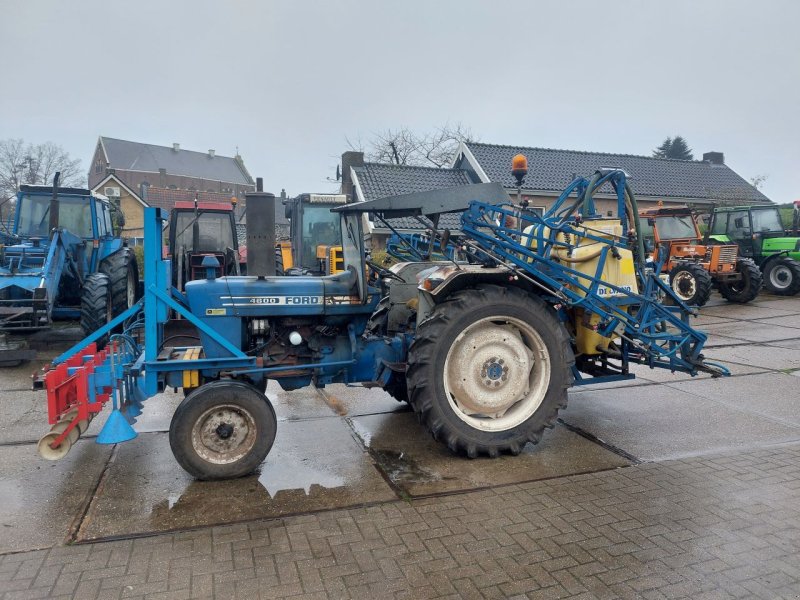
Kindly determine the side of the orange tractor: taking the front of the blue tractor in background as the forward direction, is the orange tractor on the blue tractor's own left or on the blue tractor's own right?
on the blue tractor's own left

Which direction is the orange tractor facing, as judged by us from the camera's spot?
facing the viewer and to the right of the viewer

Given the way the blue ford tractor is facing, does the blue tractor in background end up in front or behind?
in front

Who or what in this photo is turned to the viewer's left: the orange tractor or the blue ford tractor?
the blue ford tractor

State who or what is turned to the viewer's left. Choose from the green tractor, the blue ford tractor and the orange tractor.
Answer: the blue ford tractor

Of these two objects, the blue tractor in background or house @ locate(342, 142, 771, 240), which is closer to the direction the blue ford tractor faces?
the blue tractor in background

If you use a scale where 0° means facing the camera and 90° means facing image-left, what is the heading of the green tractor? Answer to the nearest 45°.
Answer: approximately 315°

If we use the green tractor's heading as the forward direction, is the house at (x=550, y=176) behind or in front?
behind

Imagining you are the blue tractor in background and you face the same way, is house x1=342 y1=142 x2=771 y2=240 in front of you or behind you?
behind

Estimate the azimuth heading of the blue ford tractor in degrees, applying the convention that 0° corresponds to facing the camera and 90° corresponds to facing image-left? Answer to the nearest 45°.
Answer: approximately 90°

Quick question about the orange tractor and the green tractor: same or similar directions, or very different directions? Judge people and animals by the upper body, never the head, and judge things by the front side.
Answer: same or similar directions

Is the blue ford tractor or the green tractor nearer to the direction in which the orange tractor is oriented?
the blue ford tractor

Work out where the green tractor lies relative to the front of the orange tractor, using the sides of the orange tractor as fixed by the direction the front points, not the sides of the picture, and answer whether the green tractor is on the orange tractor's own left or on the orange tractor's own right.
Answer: on the orange tractor's own left
